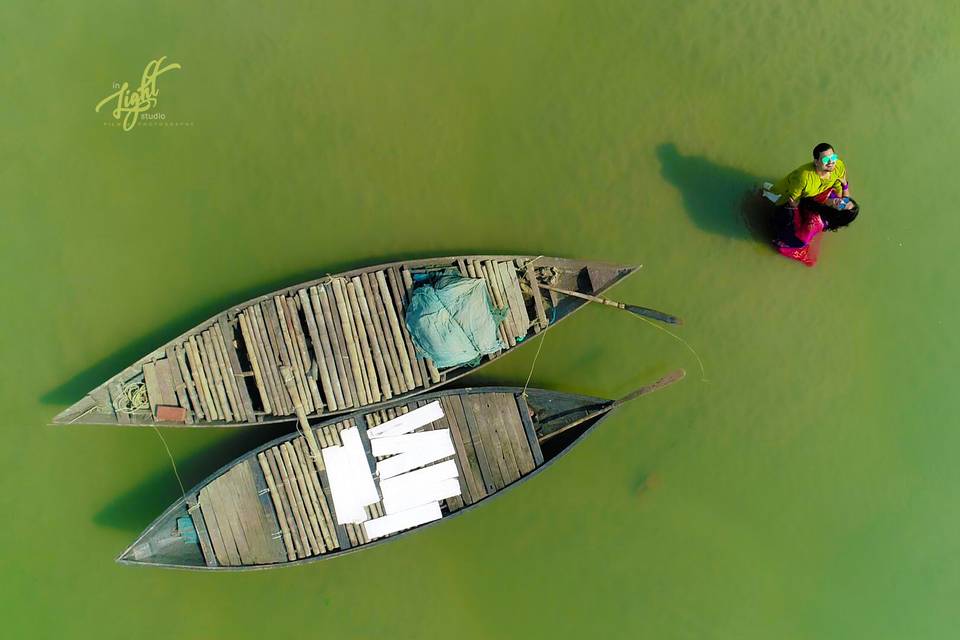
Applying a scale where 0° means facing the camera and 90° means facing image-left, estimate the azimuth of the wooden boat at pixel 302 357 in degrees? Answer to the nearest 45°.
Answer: approximately 90°

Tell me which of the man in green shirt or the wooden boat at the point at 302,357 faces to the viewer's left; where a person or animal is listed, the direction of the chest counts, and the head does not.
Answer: the wooden boat

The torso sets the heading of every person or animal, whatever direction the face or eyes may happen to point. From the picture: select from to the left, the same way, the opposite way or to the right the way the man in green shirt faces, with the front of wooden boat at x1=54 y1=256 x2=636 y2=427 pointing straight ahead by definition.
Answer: to the left

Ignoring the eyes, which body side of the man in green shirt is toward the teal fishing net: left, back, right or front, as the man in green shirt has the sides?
right

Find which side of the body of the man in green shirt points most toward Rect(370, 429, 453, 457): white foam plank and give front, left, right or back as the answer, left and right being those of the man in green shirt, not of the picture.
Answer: right

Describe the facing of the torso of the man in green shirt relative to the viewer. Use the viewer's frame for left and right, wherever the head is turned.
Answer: facing the viewer and to the right of the viewer

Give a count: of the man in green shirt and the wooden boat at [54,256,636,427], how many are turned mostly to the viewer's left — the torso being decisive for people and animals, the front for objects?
1
